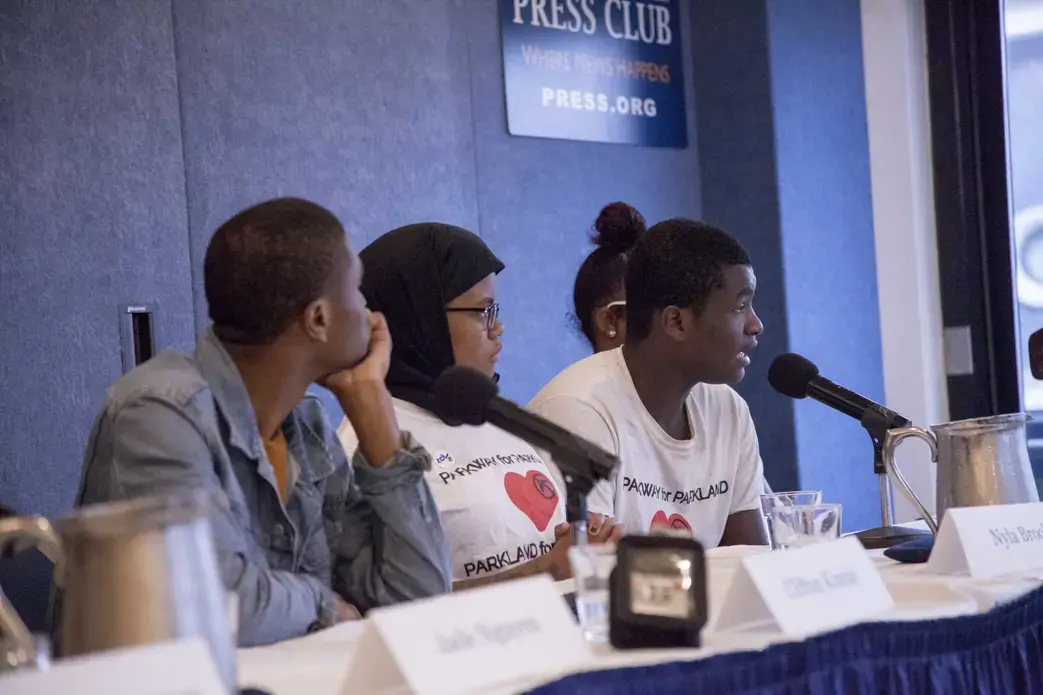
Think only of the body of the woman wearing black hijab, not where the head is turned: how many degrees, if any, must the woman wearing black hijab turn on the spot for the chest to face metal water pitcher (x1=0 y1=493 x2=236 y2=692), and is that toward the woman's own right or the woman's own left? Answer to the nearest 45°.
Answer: approximately 45° to the woman's own right

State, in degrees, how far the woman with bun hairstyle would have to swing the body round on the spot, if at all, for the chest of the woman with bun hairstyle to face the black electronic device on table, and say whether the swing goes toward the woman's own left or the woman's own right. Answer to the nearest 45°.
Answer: approximately 90° to the woman's own right

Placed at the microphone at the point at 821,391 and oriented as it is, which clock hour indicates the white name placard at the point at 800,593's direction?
The white name placard is roughly at 9 o'clock from the microphone.

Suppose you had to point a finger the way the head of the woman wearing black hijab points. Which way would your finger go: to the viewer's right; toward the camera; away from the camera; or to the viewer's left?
to the viewer's right

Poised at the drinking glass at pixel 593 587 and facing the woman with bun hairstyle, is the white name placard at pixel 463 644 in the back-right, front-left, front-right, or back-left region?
back-left

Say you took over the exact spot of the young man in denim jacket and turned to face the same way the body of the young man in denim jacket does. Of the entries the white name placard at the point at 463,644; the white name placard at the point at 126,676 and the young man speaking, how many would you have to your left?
1

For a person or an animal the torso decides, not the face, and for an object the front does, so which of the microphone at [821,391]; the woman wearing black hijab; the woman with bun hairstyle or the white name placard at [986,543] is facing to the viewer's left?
the microphone

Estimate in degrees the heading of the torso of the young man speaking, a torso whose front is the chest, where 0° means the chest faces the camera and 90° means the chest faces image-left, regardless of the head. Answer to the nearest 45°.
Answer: approximately 315°

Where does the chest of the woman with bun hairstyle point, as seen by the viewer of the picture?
to the viewer's right

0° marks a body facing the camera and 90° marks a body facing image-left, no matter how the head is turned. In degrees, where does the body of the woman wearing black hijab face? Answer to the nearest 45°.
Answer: approximately 315°

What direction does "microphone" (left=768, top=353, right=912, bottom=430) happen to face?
to the viewer's left

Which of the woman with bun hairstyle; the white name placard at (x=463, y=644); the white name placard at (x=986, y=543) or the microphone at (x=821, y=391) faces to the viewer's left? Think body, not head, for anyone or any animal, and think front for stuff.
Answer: the microphone
